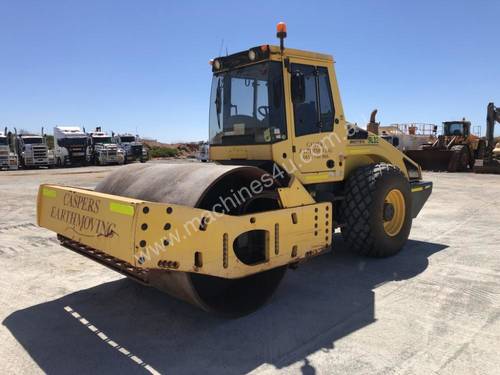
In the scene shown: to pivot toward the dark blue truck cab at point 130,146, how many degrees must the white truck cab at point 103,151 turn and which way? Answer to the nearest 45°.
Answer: approximately 90° to its left

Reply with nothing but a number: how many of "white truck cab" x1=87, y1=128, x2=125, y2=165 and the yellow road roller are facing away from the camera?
0

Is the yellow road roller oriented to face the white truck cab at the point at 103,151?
no

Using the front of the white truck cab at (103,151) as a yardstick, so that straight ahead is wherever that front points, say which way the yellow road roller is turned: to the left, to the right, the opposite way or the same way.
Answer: to the right

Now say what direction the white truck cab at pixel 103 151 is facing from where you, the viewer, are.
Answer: facing the viewer and to the right of the viewer

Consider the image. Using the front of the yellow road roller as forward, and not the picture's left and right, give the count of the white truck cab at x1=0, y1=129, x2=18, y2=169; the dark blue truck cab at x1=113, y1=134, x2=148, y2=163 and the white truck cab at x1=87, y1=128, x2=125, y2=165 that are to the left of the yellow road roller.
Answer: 0

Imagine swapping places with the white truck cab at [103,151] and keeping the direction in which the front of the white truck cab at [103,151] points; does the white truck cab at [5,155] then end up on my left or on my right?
on my right

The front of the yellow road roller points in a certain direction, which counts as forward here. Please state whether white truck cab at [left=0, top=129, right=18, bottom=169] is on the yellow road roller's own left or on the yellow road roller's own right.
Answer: on the yellow road roller's own right

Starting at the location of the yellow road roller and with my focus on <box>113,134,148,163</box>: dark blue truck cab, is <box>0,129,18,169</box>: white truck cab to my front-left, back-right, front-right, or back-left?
front-left

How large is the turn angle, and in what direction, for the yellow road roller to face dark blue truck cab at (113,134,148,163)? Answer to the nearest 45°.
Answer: approximately 135° to its right
